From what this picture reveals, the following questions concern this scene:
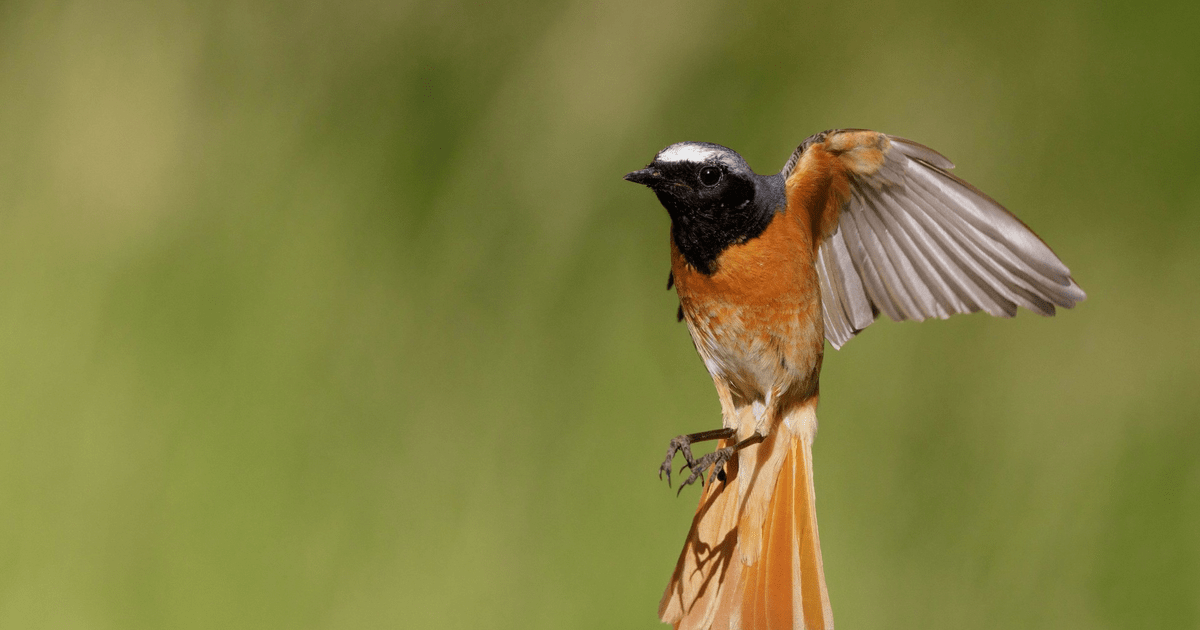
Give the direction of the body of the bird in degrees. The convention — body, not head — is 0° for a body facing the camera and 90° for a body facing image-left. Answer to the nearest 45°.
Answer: approximately 45°
